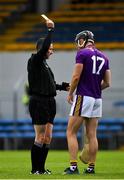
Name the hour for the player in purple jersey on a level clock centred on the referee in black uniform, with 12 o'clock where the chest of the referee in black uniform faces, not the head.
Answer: The player in purple jersey is roughly at 12 o'clock from the referee in black uniform.

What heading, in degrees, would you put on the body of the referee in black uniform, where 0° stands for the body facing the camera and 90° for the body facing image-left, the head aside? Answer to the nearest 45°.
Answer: approximately 270°

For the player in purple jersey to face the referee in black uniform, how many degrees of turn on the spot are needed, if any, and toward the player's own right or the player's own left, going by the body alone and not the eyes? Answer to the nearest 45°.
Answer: approximately 45° to the player's own left

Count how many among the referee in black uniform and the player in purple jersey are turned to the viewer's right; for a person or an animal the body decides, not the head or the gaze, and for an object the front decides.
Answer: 1

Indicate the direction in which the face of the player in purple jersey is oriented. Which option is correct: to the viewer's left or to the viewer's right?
to the viewer's left

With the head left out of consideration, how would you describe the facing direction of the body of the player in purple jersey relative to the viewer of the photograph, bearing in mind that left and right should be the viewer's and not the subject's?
facing away from the viewer and to the left of the viewer
